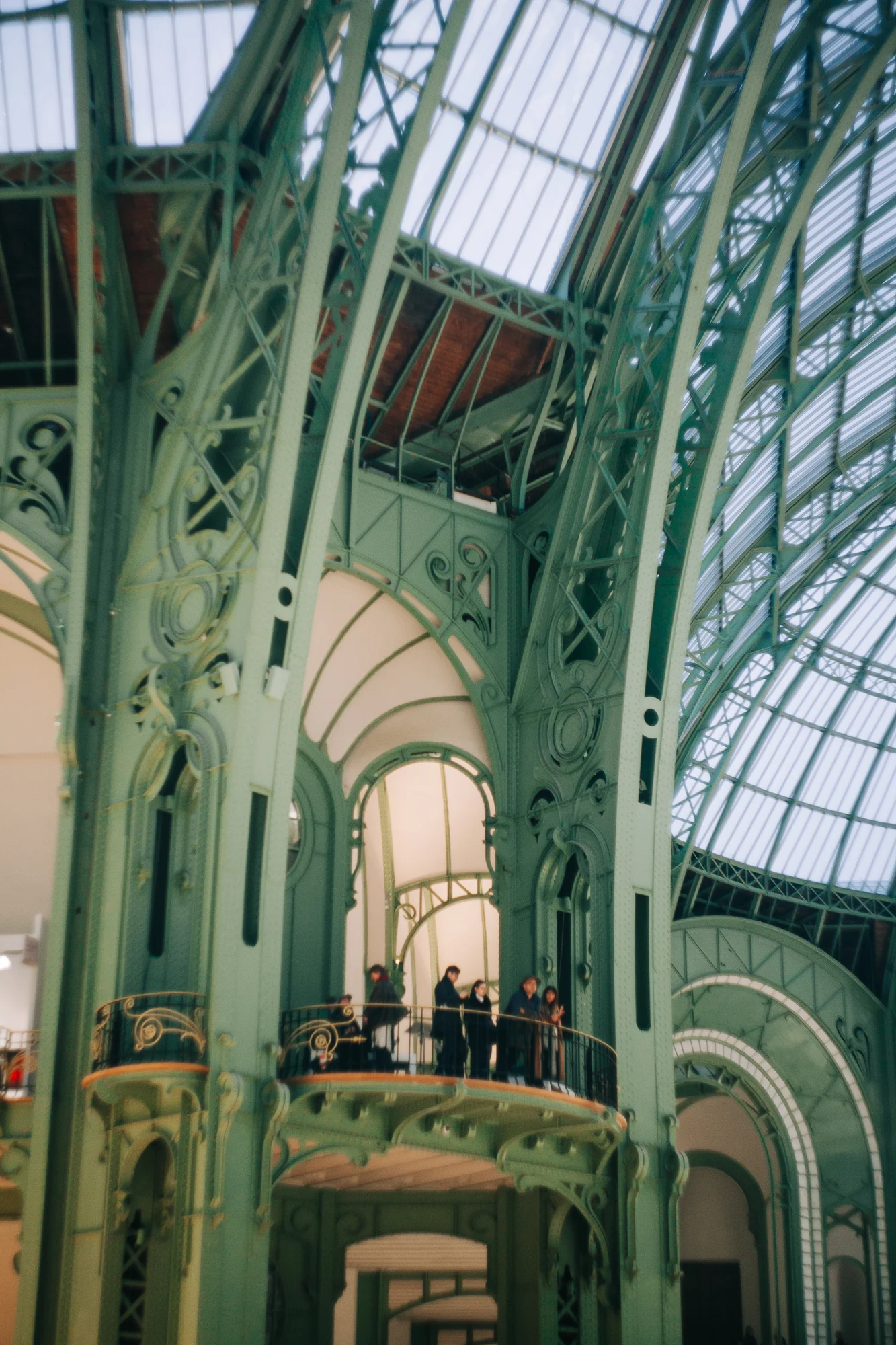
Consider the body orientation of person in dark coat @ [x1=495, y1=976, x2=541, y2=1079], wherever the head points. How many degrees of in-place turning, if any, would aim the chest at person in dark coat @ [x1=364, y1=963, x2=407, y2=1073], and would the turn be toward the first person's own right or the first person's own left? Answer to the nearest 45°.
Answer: approximately 135° to the first person's own right

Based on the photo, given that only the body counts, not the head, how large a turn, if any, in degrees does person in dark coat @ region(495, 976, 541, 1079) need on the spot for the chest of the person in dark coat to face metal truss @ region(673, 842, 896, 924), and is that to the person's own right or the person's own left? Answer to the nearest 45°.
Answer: approximately 135° to the person's own left

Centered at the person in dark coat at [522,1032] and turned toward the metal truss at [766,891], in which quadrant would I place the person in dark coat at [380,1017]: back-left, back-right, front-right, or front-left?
back-left

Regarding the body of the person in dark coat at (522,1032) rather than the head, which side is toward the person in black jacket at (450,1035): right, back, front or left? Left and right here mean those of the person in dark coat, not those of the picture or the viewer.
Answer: right

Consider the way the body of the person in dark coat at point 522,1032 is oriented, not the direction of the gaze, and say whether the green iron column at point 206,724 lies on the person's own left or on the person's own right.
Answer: on the person's own right

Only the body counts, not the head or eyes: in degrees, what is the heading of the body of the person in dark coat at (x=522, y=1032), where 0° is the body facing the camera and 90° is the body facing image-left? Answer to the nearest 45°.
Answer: approximately 315°
